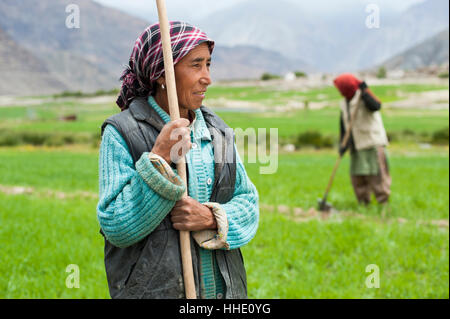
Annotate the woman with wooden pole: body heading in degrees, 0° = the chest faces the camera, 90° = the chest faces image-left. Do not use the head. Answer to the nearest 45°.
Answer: approximately 315°
